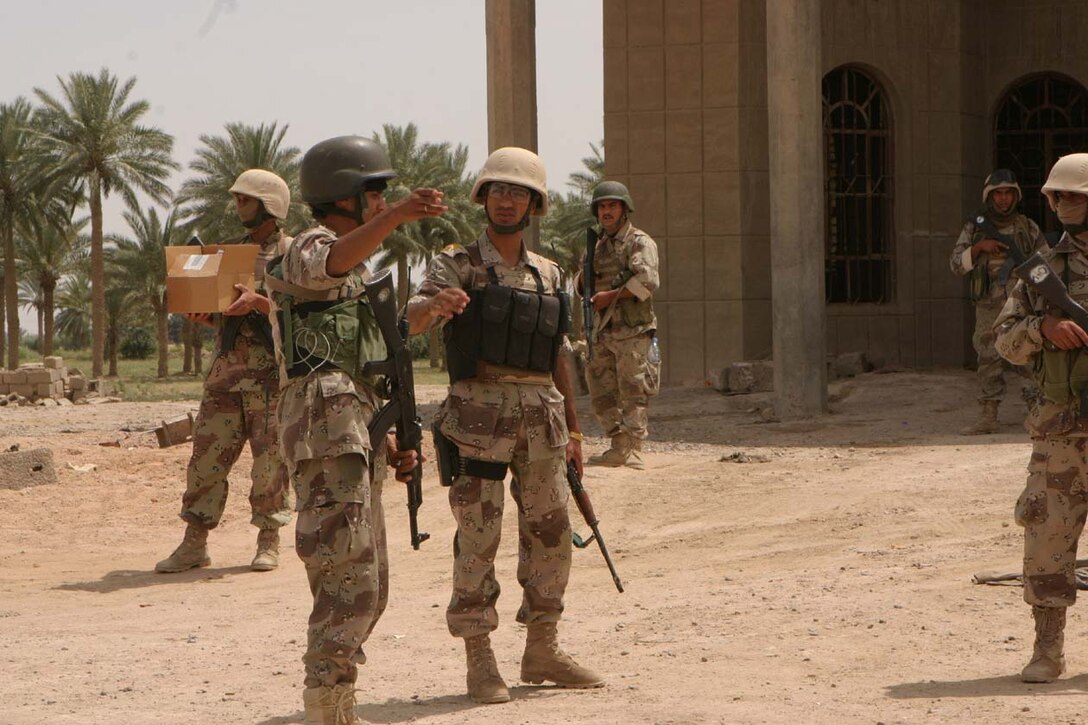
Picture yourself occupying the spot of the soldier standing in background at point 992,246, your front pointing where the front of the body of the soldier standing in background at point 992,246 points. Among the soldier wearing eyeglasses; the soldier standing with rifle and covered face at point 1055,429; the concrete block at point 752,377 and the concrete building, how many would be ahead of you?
2

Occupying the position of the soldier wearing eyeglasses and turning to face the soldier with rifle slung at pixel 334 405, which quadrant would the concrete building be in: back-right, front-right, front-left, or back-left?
back-right

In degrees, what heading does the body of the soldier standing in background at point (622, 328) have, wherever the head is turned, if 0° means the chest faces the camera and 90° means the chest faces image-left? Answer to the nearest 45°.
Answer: approximately 45°

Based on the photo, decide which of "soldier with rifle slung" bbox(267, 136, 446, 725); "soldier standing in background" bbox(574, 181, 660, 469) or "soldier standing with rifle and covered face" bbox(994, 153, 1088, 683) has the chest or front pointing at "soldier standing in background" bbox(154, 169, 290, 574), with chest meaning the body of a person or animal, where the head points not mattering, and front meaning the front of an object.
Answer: "soldier standing in background" bbox(574, 181, 660, 469)

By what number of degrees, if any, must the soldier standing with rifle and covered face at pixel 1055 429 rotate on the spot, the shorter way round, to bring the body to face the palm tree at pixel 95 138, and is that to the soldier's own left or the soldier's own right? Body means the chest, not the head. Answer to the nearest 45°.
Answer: approximately 135° to the soldier's own right

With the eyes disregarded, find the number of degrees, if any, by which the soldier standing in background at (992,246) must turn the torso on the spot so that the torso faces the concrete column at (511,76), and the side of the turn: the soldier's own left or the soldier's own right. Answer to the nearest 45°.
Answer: approximately 135° to the soldier's own right

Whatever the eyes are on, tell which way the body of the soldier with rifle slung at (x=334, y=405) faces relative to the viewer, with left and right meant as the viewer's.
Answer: facing to the right of the viewer

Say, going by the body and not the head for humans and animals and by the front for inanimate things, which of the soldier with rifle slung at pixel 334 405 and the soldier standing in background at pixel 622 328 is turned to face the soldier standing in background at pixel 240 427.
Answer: the soldier standing in background at pixel 622 328

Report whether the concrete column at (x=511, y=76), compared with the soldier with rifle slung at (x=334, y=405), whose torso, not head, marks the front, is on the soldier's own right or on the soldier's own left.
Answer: on the soldier's own left

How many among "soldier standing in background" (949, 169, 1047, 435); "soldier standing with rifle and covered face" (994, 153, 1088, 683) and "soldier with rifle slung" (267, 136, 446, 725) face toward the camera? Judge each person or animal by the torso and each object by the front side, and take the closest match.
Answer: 2

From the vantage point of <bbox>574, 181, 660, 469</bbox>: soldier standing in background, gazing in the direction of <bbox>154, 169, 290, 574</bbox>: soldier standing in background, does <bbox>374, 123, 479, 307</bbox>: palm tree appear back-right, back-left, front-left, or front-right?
back-right

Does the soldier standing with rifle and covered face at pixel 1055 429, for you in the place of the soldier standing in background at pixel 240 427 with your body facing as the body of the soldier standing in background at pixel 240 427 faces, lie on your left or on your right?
on your left
